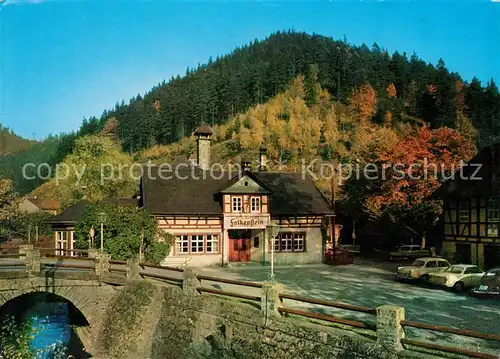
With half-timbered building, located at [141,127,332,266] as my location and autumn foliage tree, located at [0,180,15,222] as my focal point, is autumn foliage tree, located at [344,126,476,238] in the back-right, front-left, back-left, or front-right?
back-right

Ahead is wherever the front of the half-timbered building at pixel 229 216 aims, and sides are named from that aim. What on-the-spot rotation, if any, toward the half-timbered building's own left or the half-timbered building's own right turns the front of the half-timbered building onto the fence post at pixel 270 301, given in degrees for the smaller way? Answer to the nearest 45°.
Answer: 0° — it already faces it

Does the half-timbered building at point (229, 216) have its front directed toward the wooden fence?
yes

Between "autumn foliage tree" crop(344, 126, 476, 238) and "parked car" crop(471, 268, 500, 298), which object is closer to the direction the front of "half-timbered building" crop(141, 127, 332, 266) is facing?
the parked car

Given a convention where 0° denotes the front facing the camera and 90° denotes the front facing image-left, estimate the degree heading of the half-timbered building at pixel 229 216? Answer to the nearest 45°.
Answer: approximately 0°

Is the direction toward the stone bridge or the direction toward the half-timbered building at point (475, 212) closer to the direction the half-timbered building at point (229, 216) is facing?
the stone bridge

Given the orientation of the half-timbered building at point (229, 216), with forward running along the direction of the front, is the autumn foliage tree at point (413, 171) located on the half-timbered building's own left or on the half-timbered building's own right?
on the half-timbered building's own left
